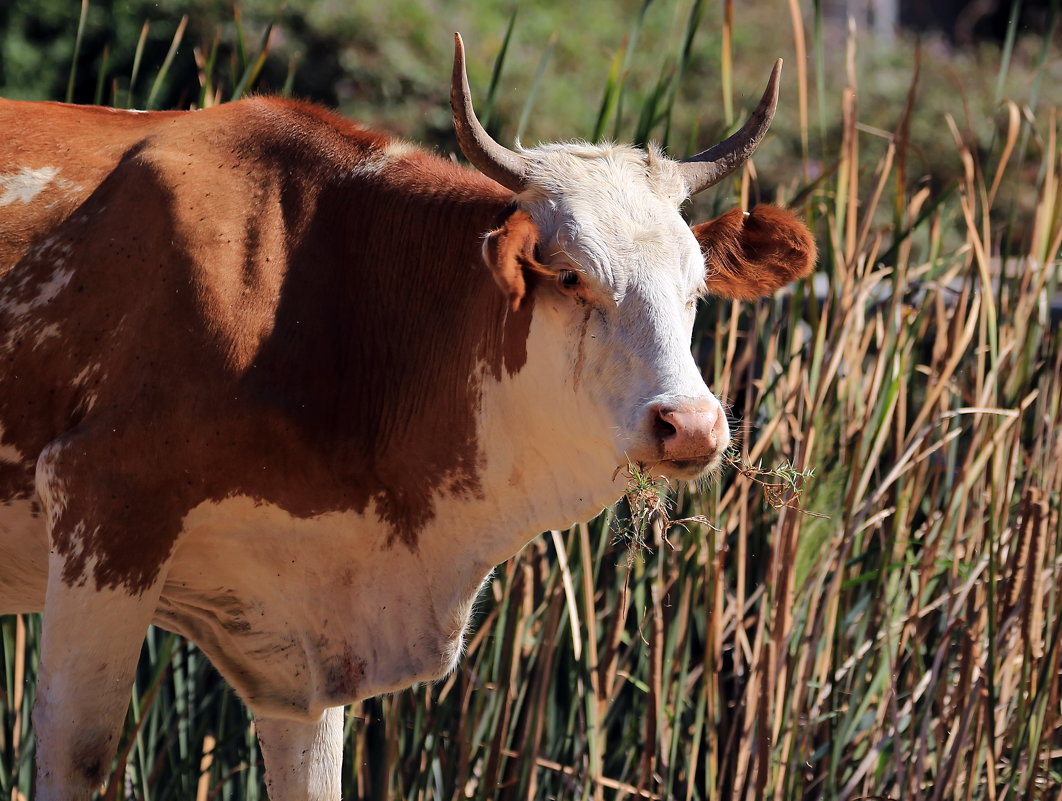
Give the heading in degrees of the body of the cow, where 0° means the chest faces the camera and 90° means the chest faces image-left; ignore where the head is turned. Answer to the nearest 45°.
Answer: approximately 315°
